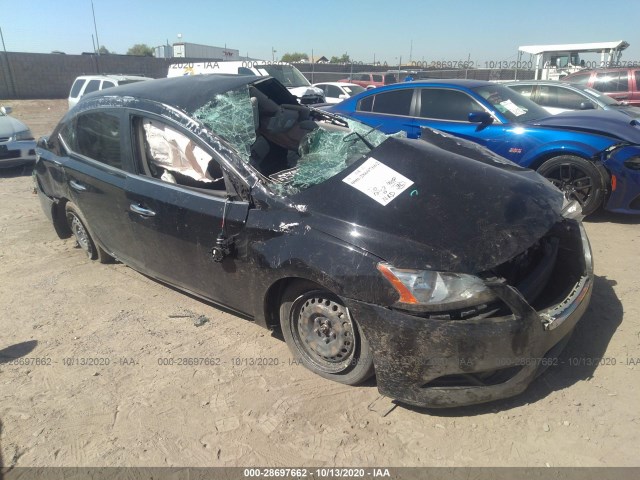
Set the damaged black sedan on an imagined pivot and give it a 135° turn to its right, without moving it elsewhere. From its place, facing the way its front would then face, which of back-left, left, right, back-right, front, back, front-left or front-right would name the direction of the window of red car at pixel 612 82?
back-right

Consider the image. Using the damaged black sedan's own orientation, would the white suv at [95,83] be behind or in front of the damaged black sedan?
behind

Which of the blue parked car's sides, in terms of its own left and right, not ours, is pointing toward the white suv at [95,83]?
back

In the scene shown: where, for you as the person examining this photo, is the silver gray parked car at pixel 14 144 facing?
facing the viewer and to the right of the viewer

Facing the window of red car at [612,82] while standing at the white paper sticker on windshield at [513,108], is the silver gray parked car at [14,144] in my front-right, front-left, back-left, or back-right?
back-left

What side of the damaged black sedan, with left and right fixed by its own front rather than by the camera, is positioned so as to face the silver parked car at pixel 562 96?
left

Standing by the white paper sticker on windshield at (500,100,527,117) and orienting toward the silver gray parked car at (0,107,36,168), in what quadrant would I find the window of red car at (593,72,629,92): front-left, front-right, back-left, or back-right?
back-right

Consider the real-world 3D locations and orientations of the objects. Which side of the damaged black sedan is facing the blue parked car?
left

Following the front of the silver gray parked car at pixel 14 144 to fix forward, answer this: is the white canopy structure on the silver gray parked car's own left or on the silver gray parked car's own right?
on the silver gray parked car's own left
